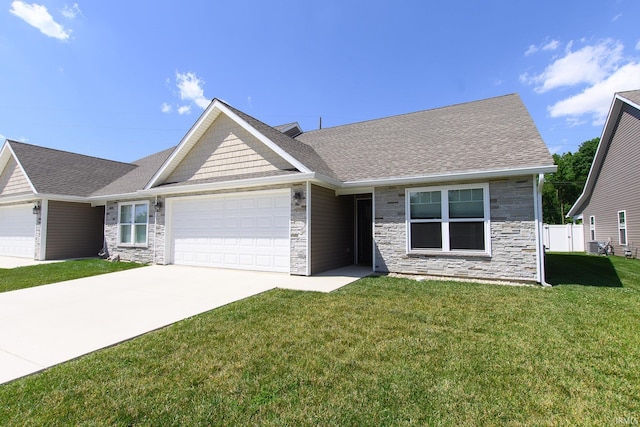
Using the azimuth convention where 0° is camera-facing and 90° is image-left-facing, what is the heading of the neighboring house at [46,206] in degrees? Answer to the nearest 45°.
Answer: approximately 45°

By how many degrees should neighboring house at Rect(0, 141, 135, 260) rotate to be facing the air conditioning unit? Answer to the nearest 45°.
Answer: approximately 90° to its left

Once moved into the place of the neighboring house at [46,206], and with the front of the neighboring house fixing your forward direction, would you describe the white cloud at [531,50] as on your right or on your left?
on your left

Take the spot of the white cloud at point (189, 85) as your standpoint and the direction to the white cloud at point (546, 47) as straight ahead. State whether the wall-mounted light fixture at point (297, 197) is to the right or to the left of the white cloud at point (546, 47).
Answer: right

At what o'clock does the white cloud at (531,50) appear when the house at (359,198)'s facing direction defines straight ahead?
The white cloud is roughly at 7 o'clock from the house.

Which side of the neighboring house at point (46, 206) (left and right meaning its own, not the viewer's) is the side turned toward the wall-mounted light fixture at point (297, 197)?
left

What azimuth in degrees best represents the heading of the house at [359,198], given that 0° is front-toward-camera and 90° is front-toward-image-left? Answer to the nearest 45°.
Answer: approximately 45°

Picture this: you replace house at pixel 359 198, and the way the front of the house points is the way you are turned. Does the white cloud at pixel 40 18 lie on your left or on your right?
on your right

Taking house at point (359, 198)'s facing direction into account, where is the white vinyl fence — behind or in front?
behind
